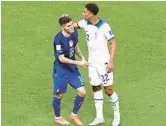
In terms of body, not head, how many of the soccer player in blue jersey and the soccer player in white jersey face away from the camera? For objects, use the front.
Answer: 0

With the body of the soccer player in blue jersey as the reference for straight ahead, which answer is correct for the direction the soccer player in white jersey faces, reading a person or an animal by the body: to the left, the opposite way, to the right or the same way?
to the right

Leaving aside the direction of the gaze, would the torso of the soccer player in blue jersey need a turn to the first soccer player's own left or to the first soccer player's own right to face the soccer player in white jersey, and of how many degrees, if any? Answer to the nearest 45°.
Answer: approximately 45° to the first soccer player's own left

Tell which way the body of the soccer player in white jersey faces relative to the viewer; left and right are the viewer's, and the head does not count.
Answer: facing the viewer and to the left of the viewer

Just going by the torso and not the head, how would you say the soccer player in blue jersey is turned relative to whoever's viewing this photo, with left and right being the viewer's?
facing the viewer and to the right of the viewer

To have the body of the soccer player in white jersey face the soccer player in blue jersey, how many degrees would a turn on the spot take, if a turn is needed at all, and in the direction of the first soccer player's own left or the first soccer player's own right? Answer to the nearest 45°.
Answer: approximately 45° to the first soccer player's own right
